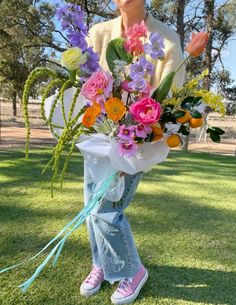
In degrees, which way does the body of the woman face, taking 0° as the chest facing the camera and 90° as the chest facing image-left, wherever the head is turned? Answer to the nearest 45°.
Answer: approximately 45°

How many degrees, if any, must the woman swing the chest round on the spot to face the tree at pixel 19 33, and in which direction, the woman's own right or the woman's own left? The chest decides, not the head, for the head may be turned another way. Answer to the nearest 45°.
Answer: approximately 135° to the woman's own right
